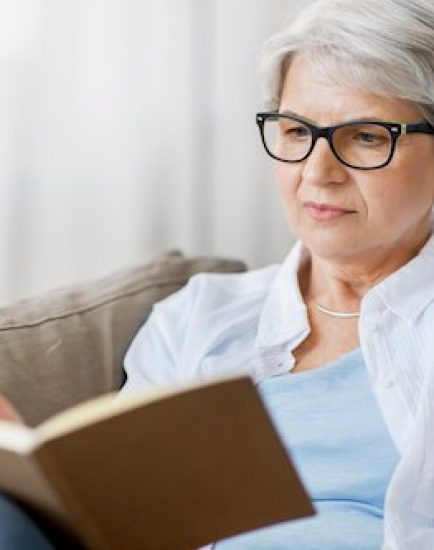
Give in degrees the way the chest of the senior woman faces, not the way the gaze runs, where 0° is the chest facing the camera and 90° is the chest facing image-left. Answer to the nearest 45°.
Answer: approximately 45°

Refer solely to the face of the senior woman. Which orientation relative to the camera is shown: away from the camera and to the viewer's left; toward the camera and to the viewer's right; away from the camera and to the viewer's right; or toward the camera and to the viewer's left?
toward the camera and to the viewer's left

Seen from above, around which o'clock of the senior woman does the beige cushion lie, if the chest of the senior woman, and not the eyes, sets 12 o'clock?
The beige cushion is roughly at 2 o'clock from the senior woman.
